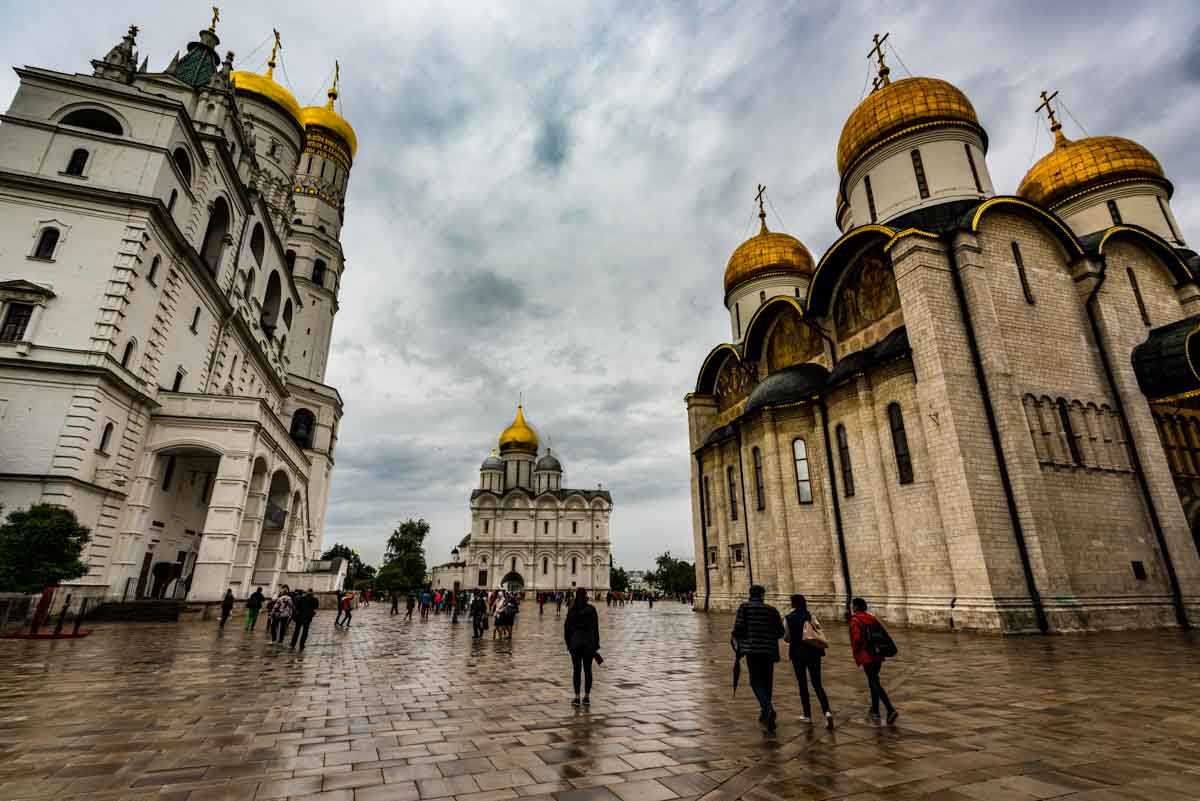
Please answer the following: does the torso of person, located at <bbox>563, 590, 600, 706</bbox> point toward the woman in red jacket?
no

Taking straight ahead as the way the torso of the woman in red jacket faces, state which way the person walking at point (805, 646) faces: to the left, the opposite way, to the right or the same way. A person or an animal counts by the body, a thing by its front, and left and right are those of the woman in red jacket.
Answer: the same way

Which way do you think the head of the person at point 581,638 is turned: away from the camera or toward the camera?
away from the camera

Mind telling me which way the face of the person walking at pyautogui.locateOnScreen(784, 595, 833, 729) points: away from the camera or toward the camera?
away from the camera

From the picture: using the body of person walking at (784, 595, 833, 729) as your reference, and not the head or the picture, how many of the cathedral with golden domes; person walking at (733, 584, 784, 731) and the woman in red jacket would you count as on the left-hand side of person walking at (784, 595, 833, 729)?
1

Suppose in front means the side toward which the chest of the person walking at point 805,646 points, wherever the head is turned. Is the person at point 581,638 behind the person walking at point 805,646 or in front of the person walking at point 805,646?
in front

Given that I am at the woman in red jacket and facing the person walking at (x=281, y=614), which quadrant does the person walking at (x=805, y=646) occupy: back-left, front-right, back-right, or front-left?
front-left

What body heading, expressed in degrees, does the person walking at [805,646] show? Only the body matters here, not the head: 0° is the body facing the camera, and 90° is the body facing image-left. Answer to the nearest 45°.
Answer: approximately 135°

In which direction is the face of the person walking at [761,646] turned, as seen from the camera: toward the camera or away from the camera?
away from the camera

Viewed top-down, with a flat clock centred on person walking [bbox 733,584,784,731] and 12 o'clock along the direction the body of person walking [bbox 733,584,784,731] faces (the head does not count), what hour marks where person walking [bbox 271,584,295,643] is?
person walking [bbox 271,584,295,643] is roughly at 10 o'clock from person walking [bbox 733,584,784,731].

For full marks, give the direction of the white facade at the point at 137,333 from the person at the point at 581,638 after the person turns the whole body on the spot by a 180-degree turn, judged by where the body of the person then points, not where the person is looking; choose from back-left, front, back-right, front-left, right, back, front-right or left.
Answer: back-right

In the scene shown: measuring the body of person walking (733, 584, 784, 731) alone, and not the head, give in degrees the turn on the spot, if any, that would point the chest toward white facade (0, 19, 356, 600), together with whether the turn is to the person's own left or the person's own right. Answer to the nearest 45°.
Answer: approximately 90° to the person's own left

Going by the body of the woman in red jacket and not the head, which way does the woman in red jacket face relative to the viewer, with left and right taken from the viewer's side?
facing away from the viewer and to the left of the viewer

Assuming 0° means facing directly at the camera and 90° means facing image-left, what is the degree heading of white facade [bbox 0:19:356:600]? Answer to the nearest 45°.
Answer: approximately 315°

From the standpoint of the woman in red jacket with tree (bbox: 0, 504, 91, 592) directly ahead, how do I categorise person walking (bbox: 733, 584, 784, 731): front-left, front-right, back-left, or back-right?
front-left

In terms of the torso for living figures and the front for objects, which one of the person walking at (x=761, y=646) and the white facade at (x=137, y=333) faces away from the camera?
the person walking

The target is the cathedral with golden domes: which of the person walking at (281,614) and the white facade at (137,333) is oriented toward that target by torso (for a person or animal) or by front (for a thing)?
the white facade

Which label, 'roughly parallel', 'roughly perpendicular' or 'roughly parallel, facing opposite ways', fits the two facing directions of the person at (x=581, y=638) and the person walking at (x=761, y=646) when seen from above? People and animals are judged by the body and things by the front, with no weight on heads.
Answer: roughly parallel
